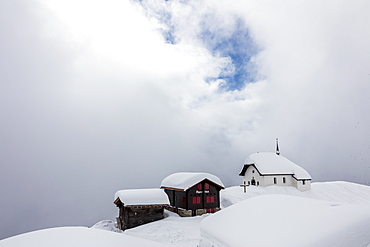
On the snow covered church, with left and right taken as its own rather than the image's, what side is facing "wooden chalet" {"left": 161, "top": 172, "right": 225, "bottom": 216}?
front

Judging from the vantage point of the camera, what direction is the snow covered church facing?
facing the viewer and to the left of the viewer

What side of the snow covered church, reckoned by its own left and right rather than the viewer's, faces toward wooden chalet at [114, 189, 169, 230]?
front
